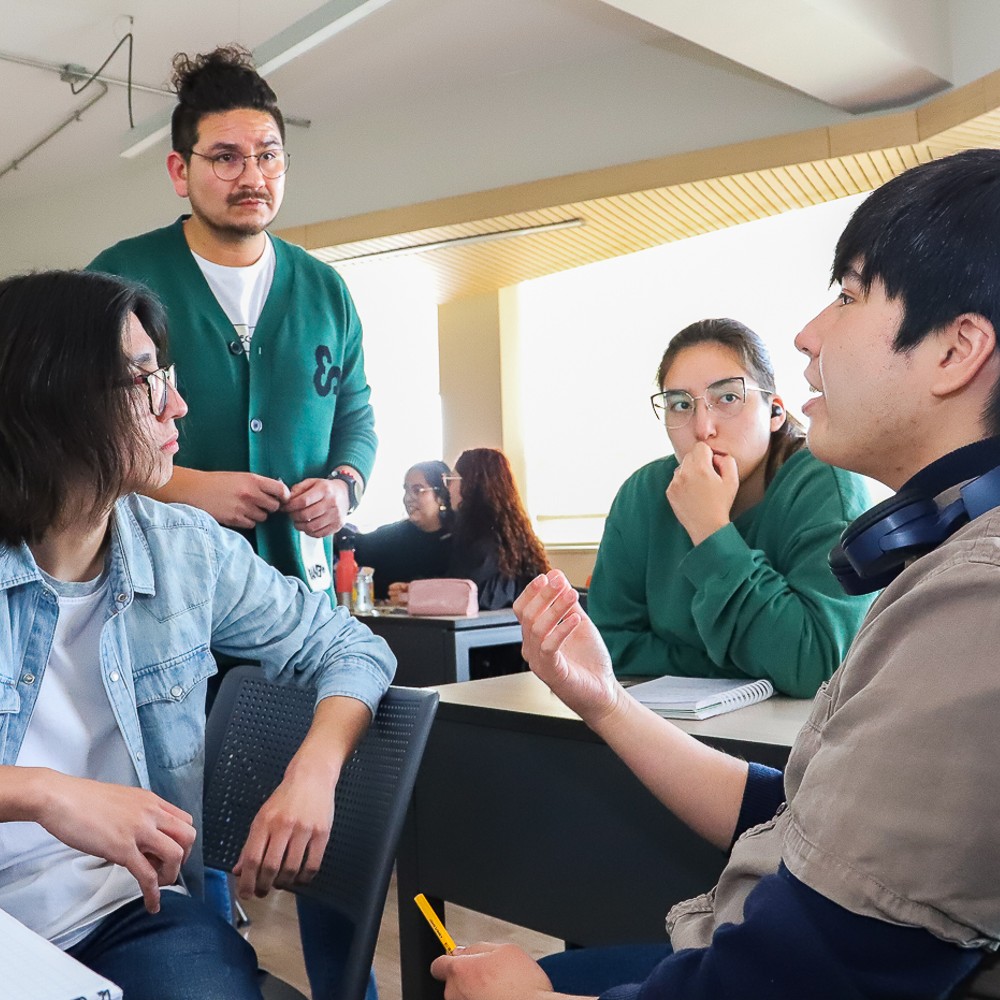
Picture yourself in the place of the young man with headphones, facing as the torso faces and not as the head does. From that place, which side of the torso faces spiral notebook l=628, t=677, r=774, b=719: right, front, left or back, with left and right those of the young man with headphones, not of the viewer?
right

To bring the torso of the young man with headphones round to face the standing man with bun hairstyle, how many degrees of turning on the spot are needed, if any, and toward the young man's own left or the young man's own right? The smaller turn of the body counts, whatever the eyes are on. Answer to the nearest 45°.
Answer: approximately 45° to the young man's own right

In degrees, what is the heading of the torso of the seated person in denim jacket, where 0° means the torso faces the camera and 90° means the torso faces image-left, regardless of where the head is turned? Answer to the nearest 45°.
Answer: approximately 315°

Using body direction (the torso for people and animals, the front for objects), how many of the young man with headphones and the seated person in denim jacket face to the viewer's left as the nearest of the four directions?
1

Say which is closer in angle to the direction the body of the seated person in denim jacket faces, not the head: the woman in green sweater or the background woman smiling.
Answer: the woman in green sweater

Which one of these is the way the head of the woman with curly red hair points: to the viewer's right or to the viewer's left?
to the viewer's left

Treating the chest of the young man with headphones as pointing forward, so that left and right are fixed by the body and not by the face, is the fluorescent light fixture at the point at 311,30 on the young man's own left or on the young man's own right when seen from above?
on the young man's own right

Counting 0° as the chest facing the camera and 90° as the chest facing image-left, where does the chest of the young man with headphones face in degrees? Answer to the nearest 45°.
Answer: approximately 90°

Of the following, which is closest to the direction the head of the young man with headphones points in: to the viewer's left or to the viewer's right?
to the viewer's left

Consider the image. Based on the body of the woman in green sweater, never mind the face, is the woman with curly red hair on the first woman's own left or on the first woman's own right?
on the first woman's own right

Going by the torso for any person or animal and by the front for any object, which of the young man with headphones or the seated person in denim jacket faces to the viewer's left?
the young man with headphones

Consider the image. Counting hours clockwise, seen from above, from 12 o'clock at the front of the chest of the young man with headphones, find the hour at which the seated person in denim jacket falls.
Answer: The seated person in denim jacket is roughly at 1 o'clock from the young man with headphones.
